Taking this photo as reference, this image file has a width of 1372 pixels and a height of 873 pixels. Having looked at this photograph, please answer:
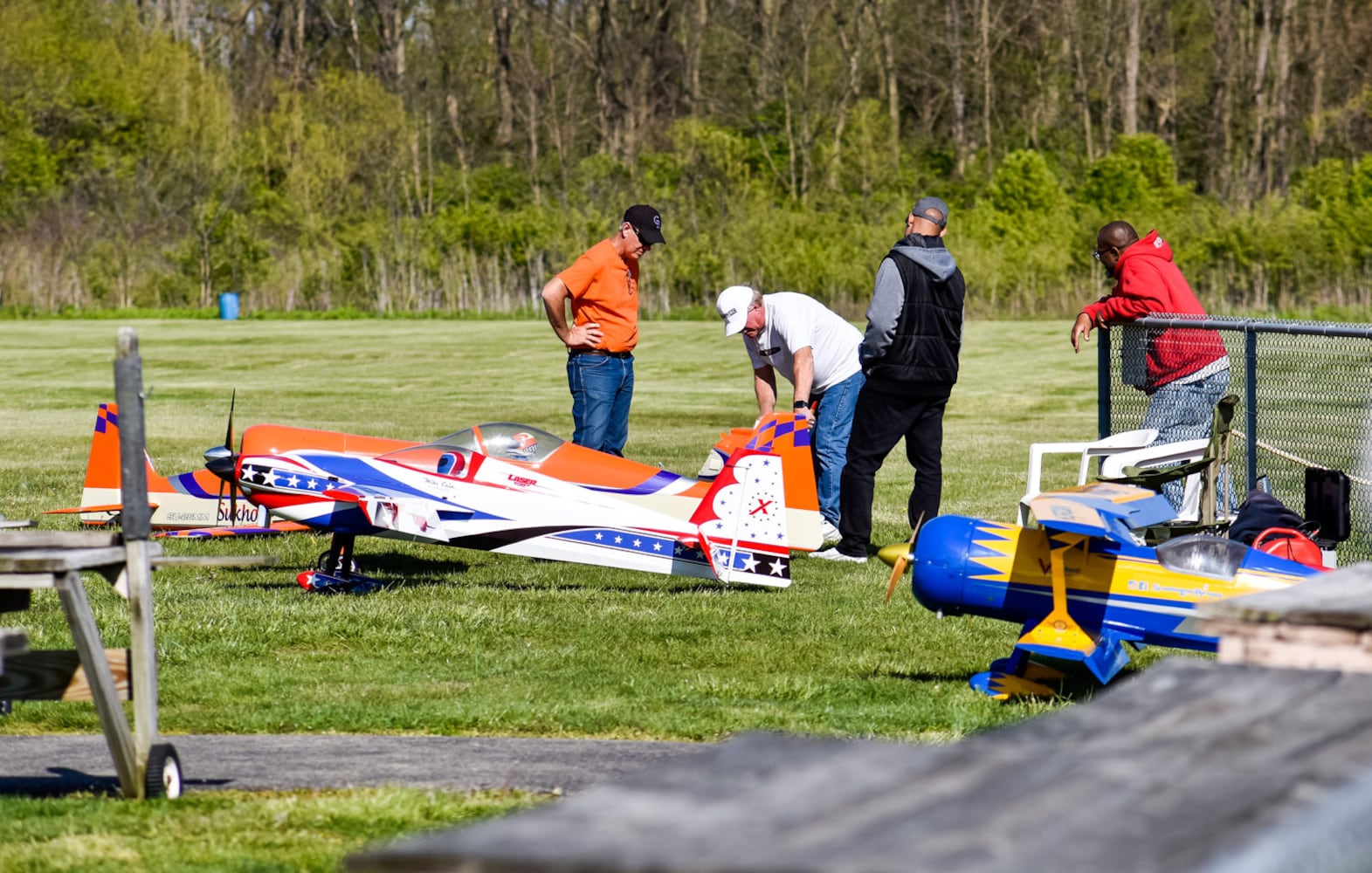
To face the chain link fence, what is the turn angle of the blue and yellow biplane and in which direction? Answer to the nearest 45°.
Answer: approximately 90° to its right

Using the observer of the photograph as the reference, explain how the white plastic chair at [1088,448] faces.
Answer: facing to the left of the viewer

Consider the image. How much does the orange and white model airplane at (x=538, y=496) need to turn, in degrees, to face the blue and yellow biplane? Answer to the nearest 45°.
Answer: approximately 135° to its left

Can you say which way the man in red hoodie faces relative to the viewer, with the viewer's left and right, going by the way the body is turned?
facing to the left of the viewer

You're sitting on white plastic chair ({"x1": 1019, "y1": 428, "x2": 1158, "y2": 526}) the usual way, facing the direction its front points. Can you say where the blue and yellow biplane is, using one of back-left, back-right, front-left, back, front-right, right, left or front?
left

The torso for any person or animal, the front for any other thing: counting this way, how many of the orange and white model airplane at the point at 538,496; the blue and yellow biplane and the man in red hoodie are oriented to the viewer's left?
3

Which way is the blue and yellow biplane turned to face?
to the viewer's left

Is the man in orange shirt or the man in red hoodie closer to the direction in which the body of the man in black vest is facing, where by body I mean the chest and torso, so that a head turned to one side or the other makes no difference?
the man in orange shirt

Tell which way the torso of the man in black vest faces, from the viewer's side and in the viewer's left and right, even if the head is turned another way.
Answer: facing away from the viewer and to the left of the viewer

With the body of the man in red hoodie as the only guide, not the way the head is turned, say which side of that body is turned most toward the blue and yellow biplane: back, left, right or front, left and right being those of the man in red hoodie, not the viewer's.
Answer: left

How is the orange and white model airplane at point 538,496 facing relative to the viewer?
to the viewer's left

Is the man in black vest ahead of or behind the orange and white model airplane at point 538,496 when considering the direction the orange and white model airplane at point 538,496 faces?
behind

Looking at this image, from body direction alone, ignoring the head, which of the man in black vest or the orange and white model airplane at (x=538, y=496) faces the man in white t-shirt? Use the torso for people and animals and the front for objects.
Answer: the man in black vest

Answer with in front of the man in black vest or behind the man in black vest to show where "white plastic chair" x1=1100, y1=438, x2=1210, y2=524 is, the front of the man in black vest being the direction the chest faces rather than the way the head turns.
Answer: behind
